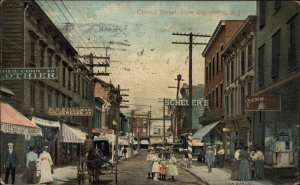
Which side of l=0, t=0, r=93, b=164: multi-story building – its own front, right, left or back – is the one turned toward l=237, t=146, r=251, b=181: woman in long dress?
front

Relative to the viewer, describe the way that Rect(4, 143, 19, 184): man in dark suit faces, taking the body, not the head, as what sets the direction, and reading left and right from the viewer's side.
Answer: facing the viewer

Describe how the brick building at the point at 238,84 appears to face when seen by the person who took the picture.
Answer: facing to the left of the viewer

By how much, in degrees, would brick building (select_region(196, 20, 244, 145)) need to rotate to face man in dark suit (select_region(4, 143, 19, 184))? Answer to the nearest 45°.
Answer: approximately 45° to its left

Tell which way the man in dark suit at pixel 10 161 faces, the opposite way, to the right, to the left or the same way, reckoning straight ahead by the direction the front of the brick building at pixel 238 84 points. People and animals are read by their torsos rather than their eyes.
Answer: to the left

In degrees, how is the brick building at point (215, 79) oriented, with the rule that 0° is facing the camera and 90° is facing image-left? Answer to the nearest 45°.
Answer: approximately 90°

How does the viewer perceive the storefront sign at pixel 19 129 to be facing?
facing the viewer and to the right of the viewer

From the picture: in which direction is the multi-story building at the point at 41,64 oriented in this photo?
to the viewer's right
